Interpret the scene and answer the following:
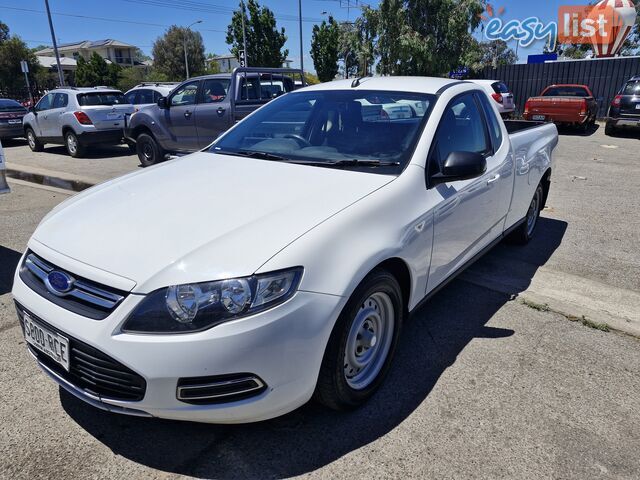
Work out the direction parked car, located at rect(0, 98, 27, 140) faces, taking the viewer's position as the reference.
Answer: facing away from the viewer and to the left of the viewer

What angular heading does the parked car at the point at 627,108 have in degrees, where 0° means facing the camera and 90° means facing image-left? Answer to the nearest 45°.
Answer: approximately 180°

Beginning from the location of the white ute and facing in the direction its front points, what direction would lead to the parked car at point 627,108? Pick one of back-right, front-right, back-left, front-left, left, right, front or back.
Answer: back

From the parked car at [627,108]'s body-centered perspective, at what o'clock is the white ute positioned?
The white ute is roughly at 6 o'clock from the parked car.

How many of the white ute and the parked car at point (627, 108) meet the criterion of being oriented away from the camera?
1

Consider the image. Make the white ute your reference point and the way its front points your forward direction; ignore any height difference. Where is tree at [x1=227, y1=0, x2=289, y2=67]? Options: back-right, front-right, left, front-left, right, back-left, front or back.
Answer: back-right

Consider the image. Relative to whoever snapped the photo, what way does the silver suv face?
facing away from the viewer and to the left of the viewer

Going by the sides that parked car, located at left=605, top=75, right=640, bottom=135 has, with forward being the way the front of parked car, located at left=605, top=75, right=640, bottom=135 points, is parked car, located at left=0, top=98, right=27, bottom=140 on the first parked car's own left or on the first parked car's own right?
on the first parked car's own left

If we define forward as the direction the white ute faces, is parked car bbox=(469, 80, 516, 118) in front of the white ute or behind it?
behind

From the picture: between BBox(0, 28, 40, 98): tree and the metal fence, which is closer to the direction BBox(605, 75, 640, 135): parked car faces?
the metal fence

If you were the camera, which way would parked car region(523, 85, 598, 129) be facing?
facing away from the viewer and to the right of the viewer

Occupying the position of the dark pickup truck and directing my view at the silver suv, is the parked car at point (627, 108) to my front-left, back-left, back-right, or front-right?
back-right

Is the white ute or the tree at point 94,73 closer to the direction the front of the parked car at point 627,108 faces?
the tree
